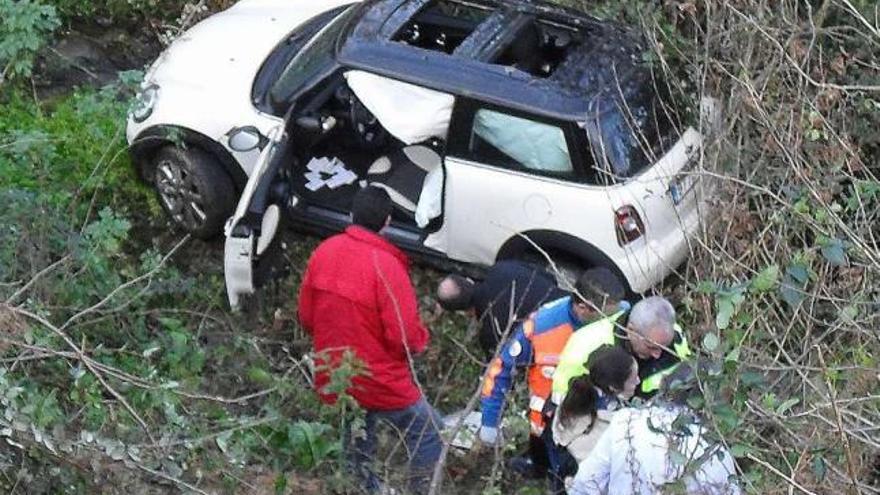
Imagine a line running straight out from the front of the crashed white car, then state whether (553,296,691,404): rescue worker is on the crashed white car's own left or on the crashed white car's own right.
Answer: on the crashed white car's own left

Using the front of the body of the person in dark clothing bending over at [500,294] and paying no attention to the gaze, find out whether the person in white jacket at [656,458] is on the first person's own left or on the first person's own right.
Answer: on the first person's own left

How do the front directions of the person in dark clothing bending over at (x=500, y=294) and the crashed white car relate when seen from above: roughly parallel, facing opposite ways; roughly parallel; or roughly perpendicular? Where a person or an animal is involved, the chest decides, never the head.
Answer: roughly parallel

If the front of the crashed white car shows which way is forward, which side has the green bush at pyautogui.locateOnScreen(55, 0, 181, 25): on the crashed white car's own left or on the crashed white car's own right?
on the crashed white car's own right

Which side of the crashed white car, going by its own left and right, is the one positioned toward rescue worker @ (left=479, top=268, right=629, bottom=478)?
left

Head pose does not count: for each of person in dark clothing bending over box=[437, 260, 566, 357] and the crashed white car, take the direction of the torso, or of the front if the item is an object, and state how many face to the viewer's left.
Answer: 2

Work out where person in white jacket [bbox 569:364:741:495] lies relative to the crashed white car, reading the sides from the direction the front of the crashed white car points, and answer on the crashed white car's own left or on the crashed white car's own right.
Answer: on the crashed white car's own left

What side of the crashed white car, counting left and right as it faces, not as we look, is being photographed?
left

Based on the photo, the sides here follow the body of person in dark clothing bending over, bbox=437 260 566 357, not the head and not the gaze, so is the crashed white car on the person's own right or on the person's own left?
on the person's own right

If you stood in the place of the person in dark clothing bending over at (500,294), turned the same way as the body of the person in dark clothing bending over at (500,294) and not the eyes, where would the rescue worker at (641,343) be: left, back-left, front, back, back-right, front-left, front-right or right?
back-left

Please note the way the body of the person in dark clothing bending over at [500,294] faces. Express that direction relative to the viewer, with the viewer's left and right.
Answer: facing to the left of the viewer

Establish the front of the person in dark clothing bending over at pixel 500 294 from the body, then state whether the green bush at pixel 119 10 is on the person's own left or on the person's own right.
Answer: on the person's own right
